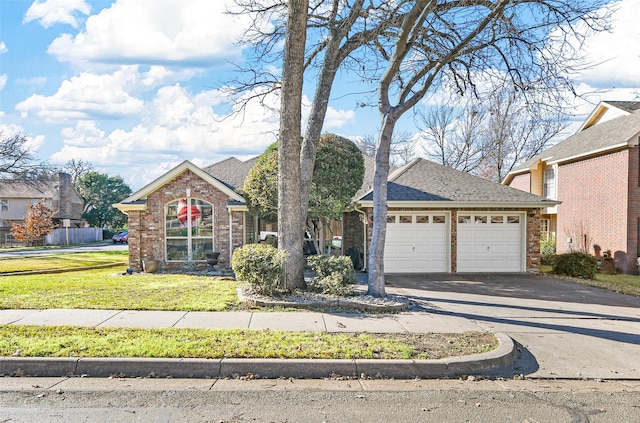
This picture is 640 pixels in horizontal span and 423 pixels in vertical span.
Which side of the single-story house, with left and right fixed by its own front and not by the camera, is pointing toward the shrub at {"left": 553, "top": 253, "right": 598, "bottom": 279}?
left

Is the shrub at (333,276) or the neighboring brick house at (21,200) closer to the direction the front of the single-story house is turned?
the shrub

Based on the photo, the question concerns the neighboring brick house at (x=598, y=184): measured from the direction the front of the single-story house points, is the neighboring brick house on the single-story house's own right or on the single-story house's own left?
on the single-story house's own left

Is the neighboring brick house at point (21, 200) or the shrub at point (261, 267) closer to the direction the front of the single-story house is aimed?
the shrub

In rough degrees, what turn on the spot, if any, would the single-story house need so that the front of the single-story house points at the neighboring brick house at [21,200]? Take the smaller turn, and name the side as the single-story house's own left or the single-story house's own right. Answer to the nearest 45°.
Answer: approximately 135° to the single-story house's own right

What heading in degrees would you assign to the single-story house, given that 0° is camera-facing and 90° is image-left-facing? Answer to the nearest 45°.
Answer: approximately 0°
